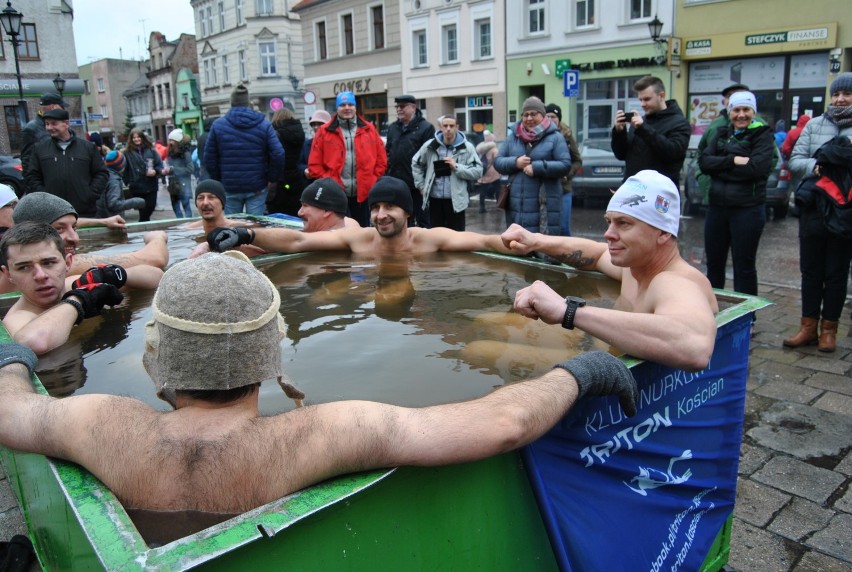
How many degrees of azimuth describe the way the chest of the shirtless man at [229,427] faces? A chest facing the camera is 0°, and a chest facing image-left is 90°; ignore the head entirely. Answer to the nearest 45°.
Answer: approximately 180°

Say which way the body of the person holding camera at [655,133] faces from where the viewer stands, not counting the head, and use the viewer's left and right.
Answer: facing the viewer and to the left of the viewer

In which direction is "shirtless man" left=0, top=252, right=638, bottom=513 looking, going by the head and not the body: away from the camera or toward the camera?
away from the camera

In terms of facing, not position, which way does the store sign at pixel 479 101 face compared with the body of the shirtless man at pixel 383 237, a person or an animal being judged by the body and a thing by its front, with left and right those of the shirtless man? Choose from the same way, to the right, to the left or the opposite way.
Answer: the same way

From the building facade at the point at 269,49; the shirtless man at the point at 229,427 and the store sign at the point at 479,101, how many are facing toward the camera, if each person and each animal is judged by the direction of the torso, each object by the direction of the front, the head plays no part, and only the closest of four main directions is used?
2

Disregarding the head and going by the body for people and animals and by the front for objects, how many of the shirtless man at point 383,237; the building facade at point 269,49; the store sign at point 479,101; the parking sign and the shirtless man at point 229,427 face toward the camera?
4

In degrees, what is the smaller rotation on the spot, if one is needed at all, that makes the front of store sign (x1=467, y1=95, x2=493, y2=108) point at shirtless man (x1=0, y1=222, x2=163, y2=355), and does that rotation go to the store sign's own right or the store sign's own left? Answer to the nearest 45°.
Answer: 0° — it already faces them

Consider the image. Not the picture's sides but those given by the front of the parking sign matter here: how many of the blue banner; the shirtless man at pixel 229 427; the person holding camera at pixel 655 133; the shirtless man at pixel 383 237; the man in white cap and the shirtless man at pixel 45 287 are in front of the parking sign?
6

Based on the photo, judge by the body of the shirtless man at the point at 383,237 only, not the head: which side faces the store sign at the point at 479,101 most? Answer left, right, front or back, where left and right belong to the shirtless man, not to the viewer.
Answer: back

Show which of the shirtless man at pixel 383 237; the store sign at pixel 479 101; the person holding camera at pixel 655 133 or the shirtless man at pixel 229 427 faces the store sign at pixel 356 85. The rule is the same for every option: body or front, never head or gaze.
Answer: the shirtless man at pixel 229 427

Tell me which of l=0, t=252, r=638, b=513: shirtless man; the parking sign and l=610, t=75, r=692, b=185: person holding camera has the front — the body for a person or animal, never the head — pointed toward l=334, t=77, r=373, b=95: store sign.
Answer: the shirtless man

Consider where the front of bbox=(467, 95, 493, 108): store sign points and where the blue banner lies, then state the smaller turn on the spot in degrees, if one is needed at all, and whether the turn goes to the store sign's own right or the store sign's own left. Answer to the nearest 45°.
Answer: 0° — it already faces it

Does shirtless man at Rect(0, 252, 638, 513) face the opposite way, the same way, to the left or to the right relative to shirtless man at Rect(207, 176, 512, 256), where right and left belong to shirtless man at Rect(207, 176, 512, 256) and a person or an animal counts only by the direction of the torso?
the opposite way

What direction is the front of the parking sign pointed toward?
toward the camera

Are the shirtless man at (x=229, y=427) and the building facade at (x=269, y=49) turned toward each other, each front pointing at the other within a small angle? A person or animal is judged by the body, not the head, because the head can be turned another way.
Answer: yes

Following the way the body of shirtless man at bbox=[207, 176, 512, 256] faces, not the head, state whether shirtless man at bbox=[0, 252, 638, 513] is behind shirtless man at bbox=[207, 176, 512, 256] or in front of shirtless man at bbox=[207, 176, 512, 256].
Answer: in front

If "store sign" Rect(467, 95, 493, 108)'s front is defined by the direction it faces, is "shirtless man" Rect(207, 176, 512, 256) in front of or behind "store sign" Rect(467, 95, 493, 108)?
in front

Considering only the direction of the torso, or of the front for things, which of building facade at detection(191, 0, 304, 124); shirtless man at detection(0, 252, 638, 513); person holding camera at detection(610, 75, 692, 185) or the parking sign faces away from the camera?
the shirtless man

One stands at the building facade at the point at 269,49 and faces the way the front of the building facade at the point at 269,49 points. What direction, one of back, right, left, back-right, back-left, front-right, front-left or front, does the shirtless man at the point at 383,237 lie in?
front

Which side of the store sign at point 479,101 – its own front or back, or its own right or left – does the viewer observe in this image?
front

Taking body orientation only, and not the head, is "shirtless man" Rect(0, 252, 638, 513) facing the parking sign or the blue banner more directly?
the parking sign
